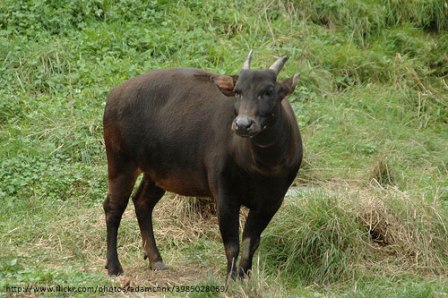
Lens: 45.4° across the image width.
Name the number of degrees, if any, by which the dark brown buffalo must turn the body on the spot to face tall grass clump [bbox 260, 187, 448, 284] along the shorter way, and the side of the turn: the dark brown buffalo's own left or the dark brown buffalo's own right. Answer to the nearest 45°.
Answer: approximately 45° to the dark brown buffalo's own left

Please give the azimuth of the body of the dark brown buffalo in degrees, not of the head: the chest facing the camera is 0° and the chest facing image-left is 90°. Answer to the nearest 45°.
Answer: approximately 315°
